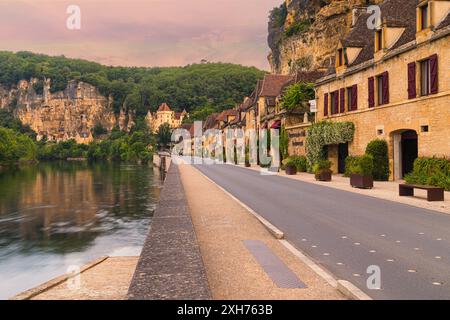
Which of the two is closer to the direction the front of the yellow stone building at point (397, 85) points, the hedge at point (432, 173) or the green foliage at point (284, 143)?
the hedge

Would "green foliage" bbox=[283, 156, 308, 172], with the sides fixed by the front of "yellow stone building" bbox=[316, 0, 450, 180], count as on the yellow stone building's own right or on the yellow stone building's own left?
on the yellow stone building's own right

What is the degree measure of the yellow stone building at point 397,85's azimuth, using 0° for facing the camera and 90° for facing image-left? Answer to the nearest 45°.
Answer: approximately 45°

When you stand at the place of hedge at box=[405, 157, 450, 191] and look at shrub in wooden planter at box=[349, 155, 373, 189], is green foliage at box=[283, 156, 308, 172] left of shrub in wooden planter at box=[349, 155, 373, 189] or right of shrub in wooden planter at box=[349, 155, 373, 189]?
right

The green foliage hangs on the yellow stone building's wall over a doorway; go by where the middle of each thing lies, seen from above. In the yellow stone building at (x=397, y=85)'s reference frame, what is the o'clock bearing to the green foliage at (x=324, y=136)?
The green foliage is roughly at 3 o'clock from the yellow stone building.

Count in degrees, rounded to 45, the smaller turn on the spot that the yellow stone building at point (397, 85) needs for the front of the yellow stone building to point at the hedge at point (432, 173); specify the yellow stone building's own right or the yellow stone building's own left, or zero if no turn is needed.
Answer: approximately 45° to the yellow stone building's own left

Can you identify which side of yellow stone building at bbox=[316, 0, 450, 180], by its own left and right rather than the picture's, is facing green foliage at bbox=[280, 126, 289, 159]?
right
